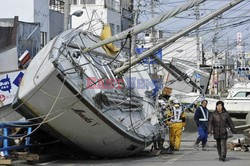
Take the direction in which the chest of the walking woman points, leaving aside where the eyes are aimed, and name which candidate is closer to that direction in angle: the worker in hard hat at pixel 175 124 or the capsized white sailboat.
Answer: the capsized white sailboat

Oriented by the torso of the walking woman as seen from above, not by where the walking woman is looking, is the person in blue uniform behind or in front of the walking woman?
behind

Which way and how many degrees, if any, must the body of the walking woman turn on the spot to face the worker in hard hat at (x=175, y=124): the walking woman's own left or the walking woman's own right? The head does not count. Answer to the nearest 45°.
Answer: approximately 135° to the walking woman's own right

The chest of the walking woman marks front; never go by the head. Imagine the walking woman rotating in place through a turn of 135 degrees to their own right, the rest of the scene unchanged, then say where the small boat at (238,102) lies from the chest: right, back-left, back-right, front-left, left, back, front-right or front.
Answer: front-right

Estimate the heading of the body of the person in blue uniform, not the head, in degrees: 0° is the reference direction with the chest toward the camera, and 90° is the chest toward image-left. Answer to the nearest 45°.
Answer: approximately 315°

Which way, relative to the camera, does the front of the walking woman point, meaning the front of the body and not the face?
toward the camera

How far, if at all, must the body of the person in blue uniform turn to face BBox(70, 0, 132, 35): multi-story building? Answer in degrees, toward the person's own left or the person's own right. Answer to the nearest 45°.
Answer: approximately 135° to the person's own left

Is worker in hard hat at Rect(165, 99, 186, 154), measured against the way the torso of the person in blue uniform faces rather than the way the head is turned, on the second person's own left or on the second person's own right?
on the second person's own right

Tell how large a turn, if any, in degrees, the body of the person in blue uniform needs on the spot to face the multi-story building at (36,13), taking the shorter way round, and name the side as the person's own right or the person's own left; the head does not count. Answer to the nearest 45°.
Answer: approximately 180°

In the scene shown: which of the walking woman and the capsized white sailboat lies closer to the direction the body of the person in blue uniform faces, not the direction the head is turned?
the walking woman

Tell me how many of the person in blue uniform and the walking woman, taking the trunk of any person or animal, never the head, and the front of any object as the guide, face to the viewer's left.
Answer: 0
